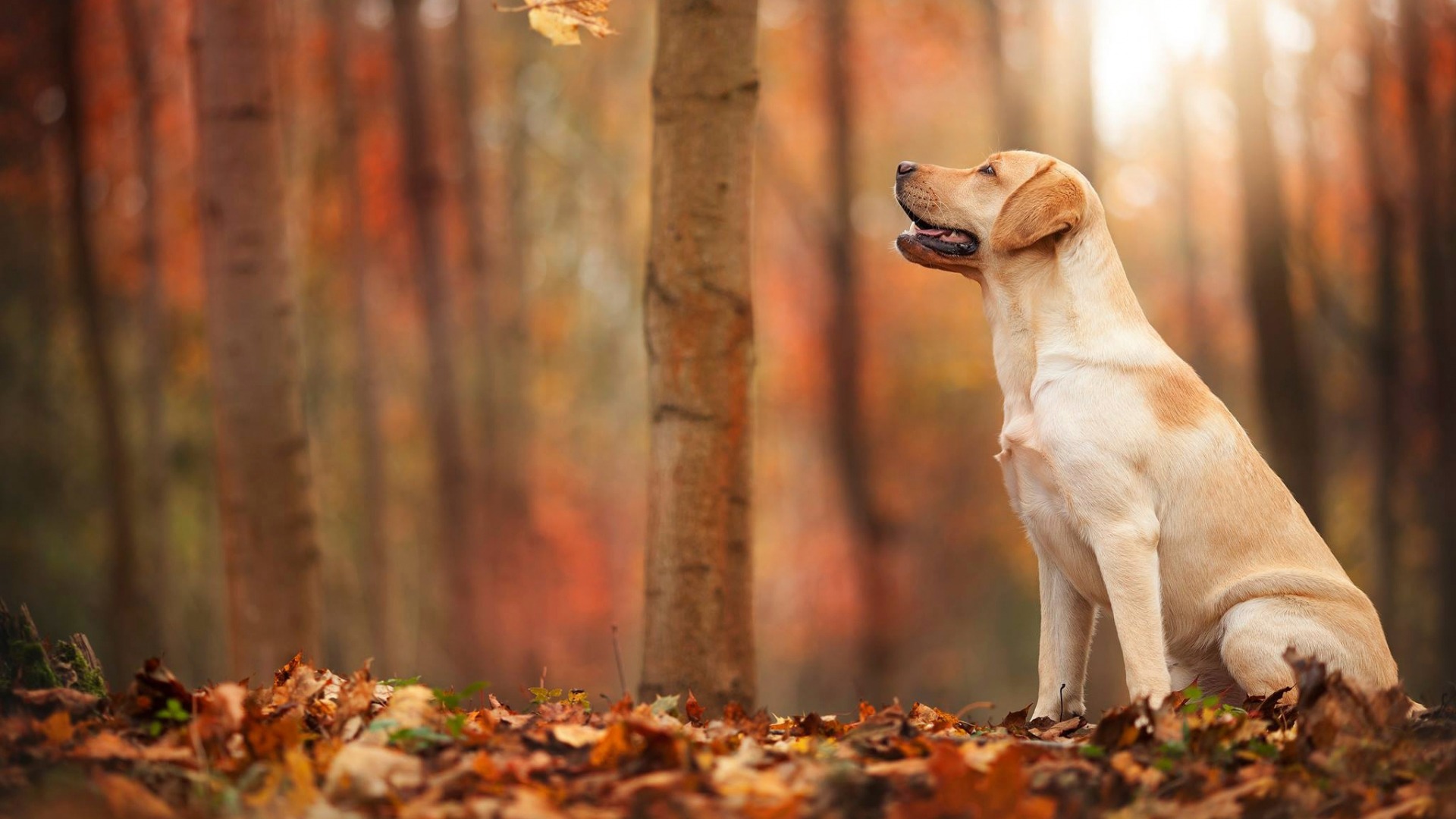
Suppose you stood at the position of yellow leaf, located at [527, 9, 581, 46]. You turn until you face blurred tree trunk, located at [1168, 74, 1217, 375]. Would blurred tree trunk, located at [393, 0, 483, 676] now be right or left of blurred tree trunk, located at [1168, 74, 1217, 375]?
left

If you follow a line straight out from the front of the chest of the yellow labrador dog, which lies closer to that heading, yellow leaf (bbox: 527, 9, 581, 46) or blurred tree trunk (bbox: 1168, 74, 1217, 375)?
the yellow leaf

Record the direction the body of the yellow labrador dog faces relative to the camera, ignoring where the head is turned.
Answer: to the viewer's left

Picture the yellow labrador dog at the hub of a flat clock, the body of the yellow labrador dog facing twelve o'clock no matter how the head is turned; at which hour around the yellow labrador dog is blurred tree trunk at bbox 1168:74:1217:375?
The blurred tree trunk is roughly at 3 o'clock from the yellow labrador dog.

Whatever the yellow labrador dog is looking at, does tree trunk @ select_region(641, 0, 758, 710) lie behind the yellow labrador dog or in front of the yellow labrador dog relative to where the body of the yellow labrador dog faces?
in front

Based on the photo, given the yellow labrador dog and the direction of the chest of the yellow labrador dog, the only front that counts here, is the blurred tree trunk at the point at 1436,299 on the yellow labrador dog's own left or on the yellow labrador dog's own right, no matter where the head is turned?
on the yellow labrador dog's own right

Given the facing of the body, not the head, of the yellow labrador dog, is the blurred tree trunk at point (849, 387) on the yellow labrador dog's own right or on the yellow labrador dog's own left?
on the yellow labrador dog's own right

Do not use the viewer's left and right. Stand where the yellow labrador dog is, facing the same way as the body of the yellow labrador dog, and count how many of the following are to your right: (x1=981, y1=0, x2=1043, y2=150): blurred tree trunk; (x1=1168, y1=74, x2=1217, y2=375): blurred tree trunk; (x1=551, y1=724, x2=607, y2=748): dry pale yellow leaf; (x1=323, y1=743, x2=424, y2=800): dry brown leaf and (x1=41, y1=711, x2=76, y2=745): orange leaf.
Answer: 2

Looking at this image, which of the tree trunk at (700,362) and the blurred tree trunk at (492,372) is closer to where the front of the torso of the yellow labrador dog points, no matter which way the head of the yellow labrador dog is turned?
the tree trunk

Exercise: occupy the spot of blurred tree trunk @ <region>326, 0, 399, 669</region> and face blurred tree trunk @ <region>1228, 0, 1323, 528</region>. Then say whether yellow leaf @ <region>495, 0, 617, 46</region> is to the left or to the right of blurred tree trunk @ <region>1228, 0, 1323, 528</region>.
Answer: right

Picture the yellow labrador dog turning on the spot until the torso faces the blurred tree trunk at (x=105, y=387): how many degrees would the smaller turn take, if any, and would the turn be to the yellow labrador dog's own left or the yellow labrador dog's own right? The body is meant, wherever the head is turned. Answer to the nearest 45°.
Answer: approximately 45° to the yellow labrador dog's own right

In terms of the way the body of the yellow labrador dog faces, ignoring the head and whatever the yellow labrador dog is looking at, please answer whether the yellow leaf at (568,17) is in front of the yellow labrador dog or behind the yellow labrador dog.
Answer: in front

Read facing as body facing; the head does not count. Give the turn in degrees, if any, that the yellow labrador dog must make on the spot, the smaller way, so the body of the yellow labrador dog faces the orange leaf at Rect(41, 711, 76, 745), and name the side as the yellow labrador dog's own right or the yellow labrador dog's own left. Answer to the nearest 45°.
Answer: approximately 45° to the yellow labrador dog's own left

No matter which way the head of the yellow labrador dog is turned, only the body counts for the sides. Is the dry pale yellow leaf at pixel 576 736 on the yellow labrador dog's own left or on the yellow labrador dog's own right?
on the yellow labrador dog's own left

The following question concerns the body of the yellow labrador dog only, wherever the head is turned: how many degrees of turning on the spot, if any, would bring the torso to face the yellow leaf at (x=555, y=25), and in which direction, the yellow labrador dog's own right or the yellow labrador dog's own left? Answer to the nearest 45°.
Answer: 0° — it already faces it
